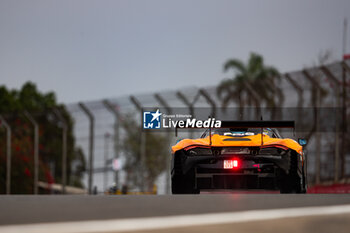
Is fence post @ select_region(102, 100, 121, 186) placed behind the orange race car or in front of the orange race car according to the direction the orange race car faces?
in front

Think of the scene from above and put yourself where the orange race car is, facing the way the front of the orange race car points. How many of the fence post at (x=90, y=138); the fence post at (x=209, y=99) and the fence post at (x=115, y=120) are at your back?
0

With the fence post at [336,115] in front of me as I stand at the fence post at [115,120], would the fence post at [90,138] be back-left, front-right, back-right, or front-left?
back-right

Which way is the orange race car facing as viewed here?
away from the camera

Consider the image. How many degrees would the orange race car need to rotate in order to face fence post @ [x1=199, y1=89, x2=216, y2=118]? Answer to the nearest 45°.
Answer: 0° — it already faces it

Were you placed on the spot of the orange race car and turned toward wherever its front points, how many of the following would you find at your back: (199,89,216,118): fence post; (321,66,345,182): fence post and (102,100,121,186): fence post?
0

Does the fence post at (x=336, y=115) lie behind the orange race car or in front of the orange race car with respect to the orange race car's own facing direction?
in front
